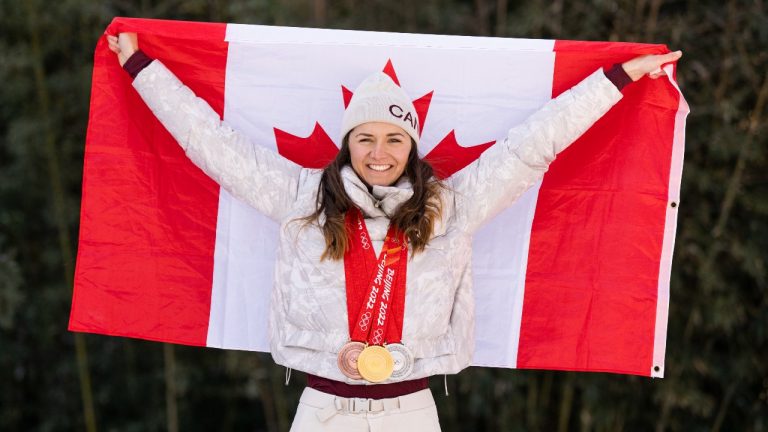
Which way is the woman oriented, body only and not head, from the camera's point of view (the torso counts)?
toward the camera

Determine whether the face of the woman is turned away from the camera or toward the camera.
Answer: toward the camera
